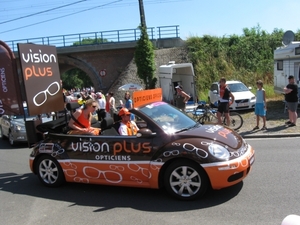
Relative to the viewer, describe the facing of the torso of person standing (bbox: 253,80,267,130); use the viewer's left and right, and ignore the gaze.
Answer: facing the viewer and to the left of the viewer

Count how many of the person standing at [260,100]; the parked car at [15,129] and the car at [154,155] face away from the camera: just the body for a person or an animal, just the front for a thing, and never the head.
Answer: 0

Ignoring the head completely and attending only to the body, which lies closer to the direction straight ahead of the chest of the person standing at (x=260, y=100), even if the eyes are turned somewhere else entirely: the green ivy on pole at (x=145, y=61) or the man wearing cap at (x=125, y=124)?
the man wearing cap

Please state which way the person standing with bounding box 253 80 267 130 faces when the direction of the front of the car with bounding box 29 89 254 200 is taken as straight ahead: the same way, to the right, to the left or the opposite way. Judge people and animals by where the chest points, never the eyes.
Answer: to the right

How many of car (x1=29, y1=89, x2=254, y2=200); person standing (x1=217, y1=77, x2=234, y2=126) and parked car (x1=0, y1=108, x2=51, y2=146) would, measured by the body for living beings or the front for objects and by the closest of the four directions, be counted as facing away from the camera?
0

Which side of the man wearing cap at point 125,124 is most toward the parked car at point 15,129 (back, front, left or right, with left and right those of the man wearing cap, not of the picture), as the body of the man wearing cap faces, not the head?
back

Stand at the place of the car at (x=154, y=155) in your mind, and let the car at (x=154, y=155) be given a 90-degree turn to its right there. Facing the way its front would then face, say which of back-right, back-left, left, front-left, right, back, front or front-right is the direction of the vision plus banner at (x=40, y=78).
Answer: right

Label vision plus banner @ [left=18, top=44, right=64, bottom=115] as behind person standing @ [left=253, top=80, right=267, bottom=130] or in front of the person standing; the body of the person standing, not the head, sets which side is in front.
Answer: in front

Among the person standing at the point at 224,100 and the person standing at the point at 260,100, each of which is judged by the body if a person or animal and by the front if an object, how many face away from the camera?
0

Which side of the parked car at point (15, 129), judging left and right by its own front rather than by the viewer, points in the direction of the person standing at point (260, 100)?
front

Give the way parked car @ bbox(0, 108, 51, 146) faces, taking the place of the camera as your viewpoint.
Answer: facing the viewer and to the right of the viewer

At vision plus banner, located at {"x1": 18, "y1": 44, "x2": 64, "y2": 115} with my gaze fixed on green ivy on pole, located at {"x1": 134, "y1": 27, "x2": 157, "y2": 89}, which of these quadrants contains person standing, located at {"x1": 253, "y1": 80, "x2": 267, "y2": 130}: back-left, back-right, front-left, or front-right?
front-right

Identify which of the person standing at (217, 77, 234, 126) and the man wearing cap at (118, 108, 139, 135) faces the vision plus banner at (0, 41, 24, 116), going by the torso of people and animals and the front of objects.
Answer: the person standing

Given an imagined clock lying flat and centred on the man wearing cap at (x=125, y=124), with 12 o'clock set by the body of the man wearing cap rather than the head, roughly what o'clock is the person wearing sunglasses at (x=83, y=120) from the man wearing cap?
The person wearing sunglasses is roughly at 6 o'clock from the man wearing cap.

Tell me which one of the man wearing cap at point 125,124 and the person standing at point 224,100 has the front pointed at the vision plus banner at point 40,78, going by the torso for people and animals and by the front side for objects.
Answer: the person standing
